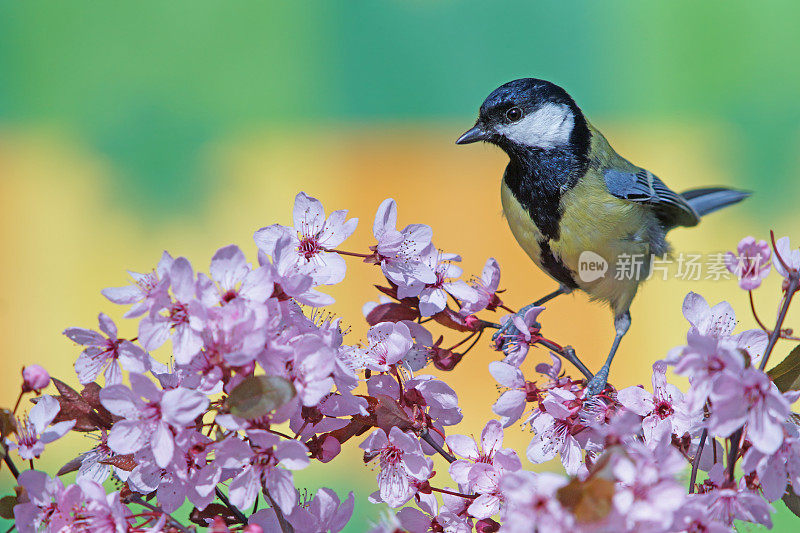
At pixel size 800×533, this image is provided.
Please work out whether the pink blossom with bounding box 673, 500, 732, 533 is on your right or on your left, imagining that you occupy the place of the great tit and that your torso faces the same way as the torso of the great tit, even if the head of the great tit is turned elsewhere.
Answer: on your left

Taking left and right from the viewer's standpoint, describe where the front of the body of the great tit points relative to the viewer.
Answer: facing the viewer and to the left of the viewer
